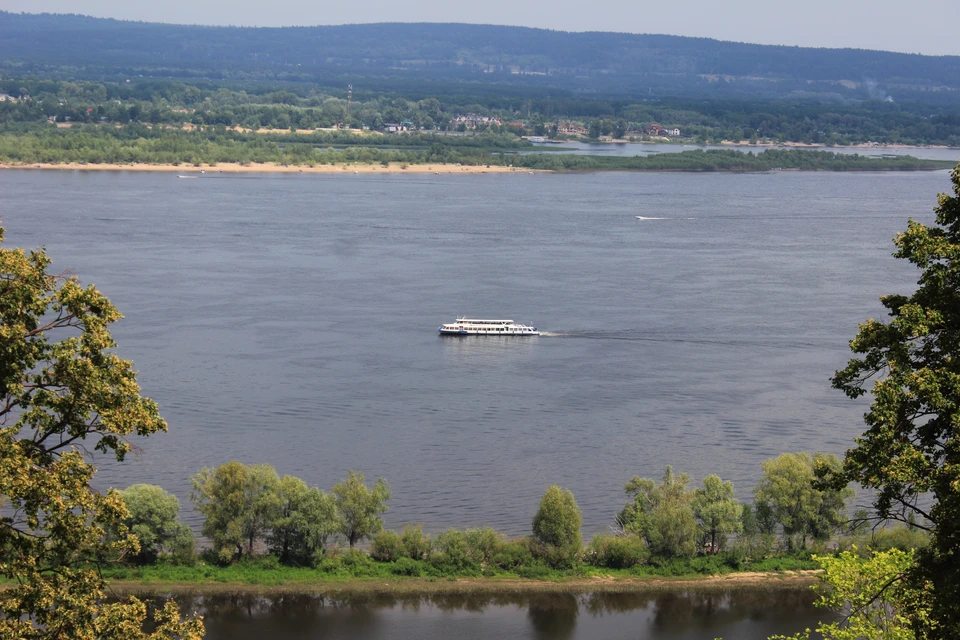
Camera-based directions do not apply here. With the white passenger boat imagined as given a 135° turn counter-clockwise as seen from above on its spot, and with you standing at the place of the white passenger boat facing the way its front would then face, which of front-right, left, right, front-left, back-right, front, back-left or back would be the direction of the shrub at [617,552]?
front-right

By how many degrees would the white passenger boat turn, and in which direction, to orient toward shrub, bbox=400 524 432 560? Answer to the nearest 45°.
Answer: approximately 90° to its left

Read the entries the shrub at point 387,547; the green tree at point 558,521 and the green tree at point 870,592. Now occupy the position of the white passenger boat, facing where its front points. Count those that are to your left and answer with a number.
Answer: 3

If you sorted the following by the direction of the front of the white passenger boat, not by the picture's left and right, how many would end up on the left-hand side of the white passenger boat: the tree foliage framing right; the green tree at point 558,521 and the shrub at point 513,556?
3

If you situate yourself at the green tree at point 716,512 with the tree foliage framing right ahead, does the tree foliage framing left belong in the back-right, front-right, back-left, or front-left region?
front-right

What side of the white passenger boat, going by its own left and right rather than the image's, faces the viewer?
left

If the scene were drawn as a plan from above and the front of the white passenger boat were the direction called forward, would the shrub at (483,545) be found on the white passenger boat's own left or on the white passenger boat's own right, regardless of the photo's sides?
on the white passenger boat's own left

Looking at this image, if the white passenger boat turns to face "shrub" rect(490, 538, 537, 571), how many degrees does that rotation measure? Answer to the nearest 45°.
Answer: approximately 90° to its left

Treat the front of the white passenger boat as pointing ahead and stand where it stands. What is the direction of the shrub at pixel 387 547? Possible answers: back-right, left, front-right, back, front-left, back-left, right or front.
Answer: left

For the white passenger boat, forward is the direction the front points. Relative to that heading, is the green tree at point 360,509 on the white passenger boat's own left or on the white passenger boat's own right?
on the white passenger boat's own left

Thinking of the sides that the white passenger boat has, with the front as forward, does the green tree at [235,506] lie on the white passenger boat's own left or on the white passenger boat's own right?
on the white passenger boat's own left

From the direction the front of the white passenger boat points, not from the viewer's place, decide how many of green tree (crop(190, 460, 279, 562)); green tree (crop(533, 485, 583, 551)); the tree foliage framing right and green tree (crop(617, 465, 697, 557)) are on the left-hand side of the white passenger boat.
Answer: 4

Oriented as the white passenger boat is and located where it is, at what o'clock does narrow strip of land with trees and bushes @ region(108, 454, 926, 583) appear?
The narrow strip of land with trees and bushes is roughly at 9 o'clock from the white passenger boat.

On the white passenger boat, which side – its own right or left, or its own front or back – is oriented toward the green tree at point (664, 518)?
left
